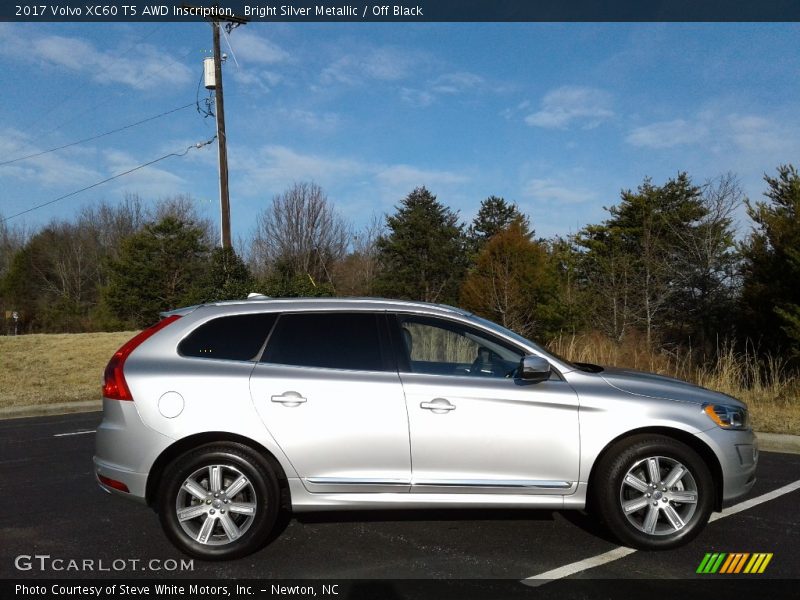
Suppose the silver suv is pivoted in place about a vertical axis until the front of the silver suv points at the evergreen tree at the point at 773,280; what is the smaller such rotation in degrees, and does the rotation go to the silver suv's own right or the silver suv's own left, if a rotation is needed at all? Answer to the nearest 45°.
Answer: approximately 45° to the silver suv's own left

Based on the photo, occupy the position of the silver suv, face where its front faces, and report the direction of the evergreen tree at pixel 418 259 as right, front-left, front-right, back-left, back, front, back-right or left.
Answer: left

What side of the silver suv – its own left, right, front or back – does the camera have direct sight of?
right

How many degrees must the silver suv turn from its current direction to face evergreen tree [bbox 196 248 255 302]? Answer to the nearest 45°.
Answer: approximately 90° to its left

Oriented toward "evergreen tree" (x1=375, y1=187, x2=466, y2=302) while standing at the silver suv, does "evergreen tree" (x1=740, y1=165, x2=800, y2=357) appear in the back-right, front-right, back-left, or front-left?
front-right

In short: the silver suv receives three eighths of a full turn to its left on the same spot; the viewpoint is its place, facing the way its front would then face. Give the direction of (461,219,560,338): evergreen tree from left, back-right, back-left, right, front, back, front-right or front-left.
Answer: front-right
